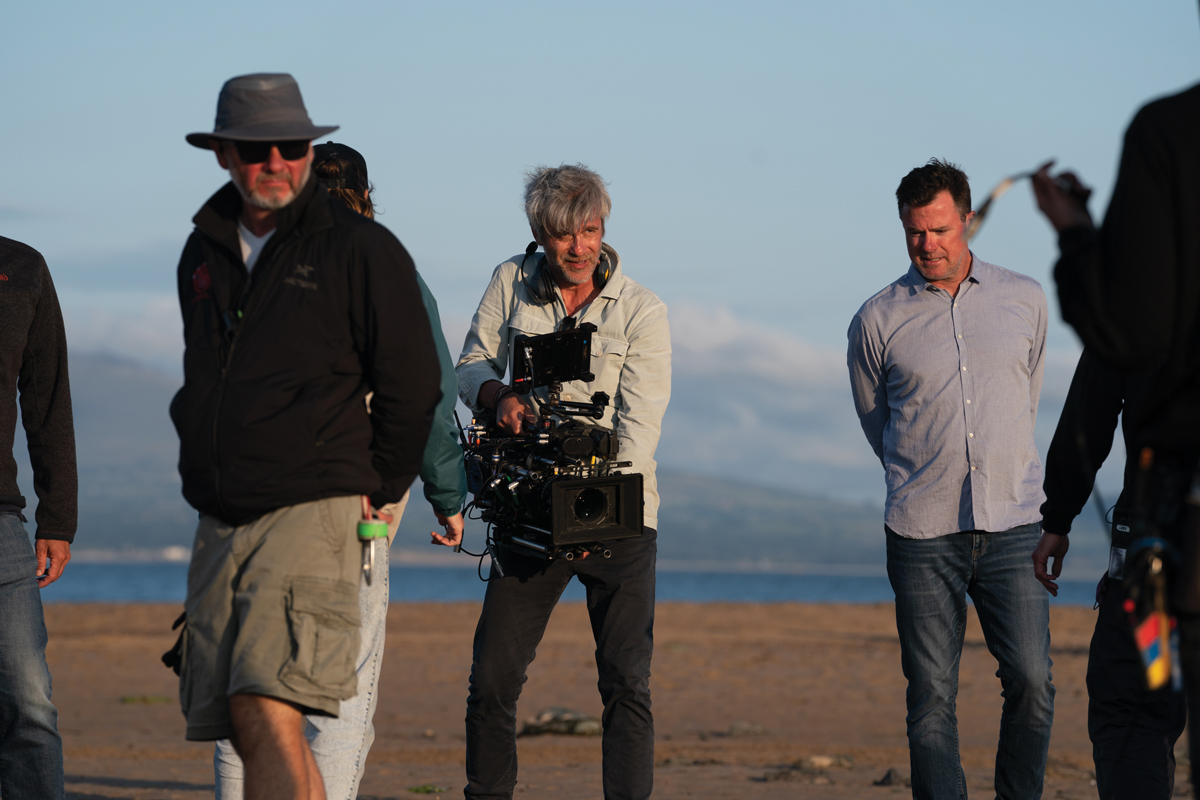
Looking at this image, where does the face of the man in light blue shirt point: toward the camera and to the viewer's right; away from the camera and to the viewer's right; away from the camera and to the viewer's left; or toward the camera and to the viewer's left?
toward the camera and to the viewer's left

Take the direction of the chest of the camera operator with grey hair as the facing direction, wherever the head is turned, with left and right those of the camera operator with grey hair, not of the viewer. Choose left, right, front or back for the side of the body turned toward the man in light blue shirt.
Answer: left

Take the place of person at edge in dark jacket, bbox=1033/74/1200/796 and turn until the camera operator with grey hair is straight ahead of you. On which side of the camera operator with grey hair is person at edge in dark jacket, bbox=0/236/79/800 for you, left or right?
left

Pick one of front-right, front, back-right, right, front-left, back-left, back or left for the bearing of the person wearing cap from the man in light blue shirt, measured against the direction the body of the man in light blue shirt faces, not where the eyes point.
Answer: front-right

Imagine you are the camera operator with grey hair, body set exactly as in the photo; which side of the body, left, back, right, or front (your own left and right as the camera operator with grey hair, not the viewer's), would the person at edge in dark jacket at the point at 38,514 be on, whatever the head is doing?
right
